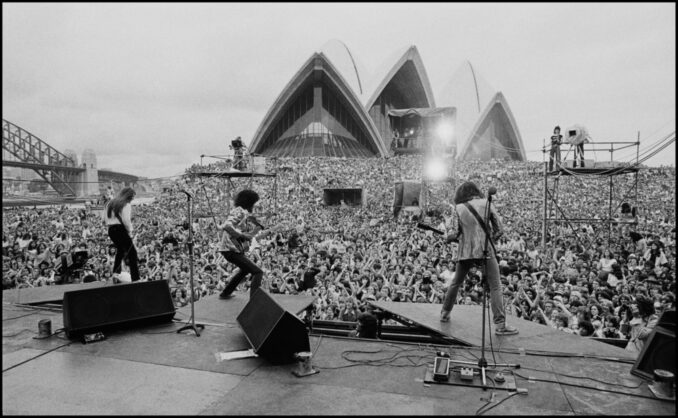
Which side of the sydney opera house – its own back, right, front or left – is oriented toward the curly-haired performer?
front

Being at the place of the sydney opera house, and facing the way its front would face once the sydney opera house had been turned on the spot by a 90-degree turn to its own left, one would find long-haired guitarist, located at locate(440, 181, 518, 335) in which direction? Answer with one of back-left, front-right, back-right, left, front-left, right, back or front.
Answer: right

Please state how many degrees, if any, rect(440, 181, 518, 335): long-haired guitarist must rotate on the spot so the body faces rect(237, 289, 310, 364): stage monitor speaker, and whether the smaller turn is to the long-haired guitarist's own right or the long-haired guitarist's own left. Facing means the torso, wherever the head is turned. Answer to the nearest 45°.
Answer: approximately 135° to the long-haired guitarist's own left

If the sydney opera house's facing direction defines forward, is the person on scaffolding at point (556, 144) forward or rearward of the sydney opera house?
forward

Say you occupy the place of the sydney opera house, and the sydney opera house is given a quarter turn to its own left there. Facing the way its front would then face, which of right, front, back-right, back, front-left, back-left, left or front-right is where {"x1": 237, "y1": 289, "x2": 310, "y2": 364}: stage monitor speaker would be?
right

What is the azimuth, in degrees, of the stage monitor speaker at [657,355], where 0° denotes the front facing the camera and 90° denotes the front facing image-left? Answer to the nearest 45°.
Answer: approximately 45°

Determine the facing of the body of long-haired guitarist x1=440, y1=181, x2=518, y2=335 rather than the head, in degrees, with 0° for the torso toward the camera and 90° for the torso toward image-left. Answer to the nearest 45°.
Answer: approximately 180°

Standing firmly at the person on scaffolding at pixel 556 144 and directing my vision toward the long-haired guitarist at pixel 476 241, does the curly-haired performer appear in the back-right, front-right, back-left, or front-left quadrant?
front-right

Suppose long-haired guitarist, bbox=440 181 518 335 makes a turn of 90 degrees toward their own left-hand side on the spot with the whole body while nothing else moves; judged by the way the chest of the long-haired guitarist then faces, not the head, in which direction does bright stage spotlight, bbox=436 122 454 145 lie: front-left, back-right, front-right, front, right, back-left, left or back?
right

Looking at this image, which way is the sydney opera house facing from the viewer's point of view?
toward the camera
